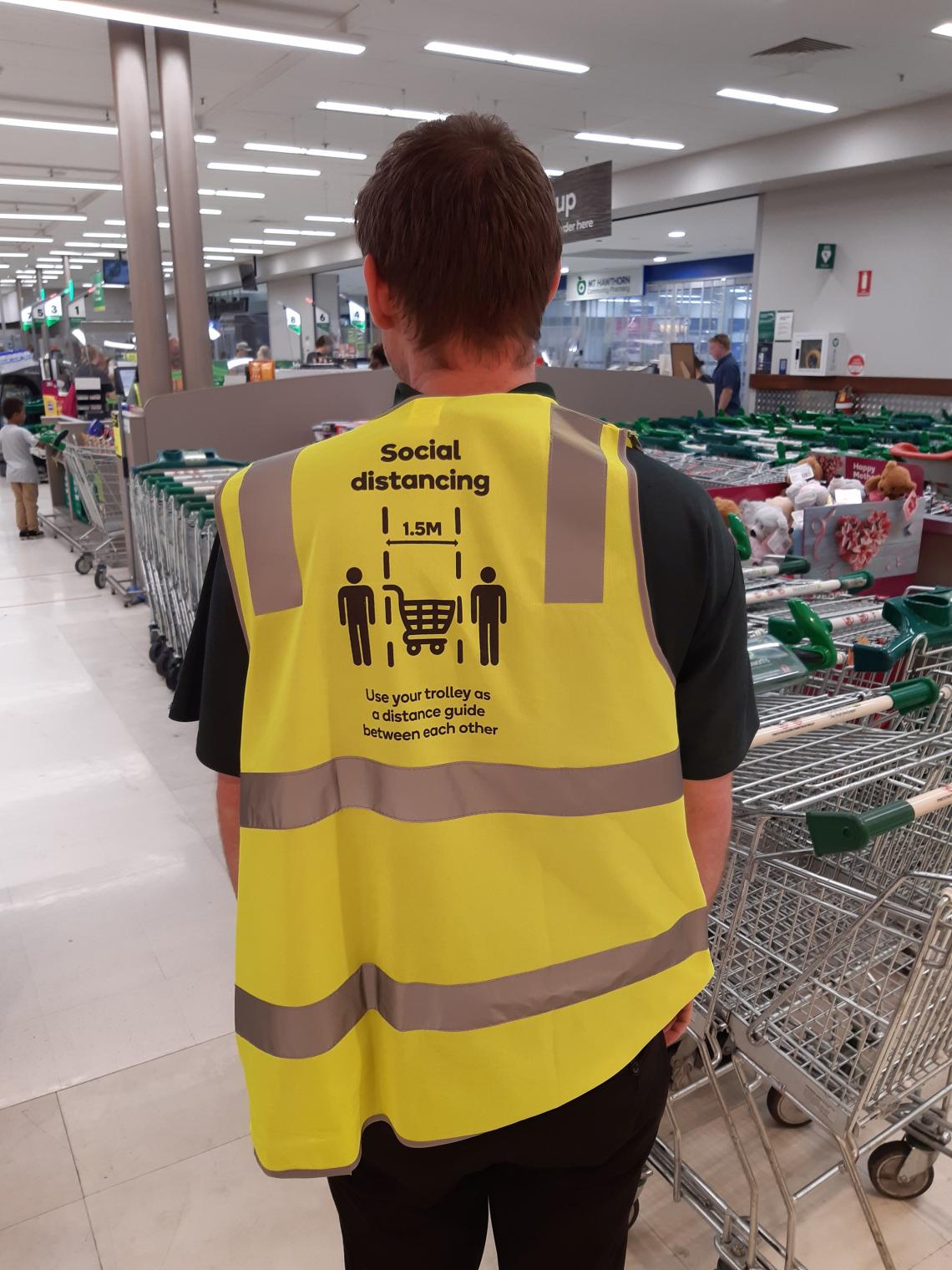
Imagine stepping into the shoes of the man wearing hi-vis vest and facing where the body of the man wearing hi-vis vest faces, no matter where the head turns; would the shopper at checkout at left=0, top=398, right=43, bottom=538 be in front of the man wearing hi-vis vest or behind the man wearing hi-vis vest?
in front

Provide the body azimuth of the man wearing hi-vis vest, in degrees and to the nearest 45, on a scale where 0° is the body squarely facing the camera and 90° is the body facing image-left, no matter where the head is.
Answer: approximately 180°

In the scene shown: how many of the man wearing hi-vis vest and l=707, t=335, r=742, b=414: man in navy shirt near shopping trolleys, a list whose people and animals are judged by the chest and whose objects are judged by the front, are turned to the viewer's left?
1

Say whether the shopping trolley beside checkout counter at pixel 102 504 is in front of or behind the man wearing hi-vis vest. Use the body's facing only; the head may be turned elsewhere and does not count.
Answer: in front

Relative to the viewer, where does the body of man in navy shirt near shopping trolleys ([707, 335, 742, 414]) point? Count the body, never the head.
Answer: to the viewer's left

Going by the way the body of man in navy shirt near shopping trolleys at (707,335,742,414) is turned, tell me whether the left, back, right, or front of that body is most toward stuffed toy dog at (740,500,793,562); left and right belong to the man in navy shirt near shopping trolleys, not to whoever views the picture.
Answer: left
